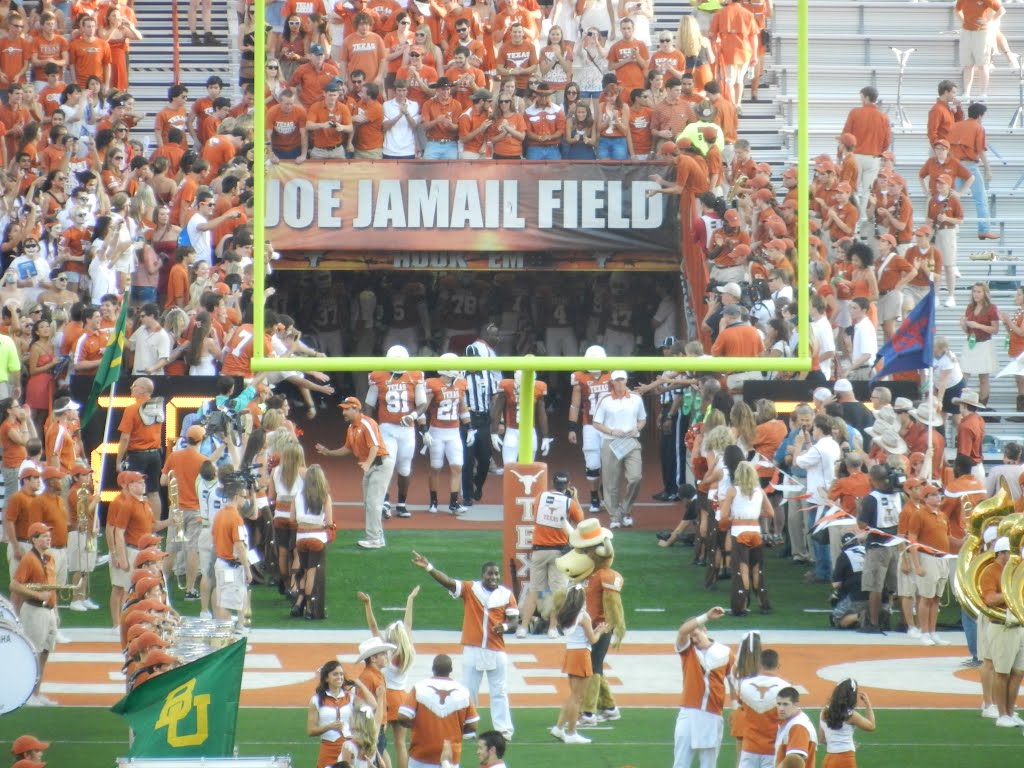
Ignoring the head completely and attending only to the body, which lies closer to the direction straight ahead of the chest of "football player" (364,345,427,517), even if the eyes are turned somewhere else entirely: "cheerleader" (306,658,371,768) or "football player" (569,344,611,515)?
the cheerleader

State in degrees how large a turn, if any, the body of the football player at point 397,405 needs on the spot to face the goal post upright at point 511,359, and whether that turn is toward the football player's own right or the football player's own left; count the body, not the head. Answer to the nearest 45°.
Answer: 0° — they already face it

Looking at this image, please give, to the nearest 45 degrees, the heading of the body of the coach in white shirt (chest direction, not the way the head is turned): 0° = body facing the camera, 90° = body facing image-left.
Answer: approximately 0°

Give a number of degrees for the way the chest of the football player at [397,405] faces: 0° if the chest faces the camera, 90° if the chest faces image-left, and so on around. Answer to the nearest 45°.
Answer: approximately 0°

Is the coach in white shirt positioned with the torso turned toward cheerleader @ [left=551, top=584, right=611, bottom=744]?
yes

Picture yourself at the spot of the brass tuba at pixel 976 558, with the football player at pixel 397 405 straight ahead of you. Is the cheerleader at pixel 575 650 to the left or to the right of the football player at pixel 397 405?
left

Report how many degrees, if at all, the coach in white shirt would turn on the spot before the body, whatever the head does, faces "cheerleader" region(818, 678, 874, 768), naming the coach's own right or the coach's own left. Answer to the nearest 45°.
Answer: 0° — they already face them

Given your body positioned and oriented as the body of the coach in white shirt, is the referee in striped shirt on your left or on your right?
on your right
